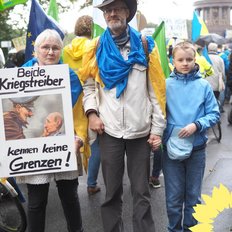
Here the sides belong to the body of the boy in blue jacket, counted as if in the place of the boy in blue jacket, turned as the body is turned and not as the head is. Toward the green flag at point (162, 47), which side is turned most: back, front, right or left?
back

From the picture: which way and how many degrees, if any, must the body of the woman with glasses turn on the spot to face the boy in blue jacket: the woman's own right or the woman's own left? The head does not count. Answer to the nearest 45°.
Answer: approximately 90° to the woman's own left

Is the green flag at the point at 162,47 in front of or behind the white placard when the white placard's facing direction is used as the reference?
behind

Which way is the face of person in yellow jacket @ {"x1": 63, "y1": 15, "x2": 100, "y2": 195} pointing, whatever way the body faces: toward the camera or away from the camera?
away from the camera

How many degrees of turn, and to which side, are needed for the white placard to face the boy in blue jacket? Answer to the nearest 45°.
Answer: approximately 90° to its left

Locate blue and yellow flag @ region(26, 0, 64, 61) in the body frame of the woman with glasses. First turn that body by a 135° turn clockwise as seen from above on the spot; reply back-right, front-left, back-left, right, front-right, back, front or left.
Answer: front-right

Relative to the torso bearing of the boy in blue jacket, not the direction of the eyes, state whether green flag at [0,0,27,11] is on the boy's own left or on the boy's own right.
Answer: on the boy's own right

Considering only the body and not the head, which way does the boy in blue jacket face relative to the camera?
toward the camera
